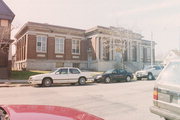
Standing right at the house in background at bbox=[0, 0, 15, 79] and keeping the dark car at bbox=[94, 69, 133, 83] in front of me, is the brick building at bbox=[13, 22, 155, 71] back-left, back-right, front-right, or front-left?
front-left

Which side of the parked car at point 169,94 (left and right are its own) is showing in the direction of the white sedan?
left

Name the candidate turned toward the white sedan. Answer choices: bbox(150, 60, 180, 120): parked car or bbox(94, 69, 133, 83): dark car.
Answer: the dark car

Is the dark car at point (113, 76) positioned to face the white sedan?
yes

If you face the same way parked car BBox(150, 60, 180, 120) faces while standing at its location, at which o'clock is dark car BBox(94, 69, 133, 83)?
The dark car is roughly at 10 o'clock from the parked car.

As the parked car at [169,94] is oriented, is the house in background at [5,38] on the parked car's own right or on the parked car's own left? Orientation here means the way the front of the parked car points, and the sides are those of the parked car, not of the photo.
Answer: on the parked car's own left

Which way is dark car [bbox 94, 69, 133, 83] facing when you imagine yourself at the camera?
facing the viewer and to the left of the viewer

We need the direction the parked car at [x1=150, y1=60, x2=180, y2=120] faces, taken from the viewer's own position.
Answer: facing away from the viewer and to the right of the viewer

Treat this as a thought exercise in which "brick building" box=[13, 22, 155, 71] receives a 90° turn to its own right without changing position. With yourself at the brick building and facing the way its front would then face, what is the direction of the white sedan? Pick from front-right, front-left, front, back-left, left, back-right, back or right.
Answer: front-left

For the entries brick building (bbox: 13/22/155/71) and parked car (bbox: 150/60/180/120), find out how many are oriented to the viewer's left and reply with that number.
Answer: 0

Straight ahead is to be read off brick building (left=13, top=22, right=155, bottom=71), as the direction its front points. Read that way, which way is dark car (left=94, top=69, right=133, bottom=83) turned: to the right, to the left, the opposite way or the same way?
to the right

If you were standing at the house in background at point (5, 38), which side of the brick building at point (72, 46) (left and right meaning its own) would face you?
right

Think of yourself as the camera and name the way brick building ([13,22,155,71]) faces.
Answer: facing the viewer and to the right of the viewer
